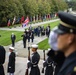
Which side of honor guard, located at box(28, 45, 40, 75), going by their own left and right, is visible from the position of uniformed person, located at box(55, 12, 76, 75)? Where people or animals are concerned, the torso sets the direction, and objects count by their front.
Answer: left

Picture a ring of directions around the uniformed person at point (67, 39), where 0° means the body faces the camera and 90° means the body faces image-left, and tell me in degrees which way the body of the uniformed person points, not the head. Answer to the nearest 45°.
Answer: approximately 90°

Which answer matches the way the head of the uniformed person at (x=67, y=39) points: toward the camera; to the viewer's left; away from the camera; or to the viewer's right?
to the viewer's left

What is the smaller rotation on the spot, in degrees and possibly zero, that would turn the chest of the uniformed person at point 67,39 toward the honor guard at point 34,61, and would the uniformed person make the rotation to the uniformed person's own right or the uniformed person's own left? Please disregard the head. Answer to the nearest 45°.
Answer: approximately 90° to the uniformed person's own right

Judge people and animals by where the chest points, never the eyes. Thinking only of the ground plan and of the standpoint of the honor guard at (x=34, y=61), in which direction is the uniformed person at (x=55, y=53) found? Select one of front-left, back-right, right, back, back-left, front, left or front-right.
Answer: left
